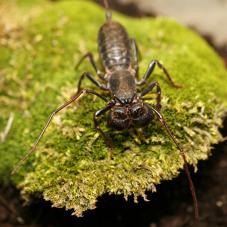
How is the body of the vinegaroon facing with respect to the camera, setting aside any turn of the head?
toward the camera
